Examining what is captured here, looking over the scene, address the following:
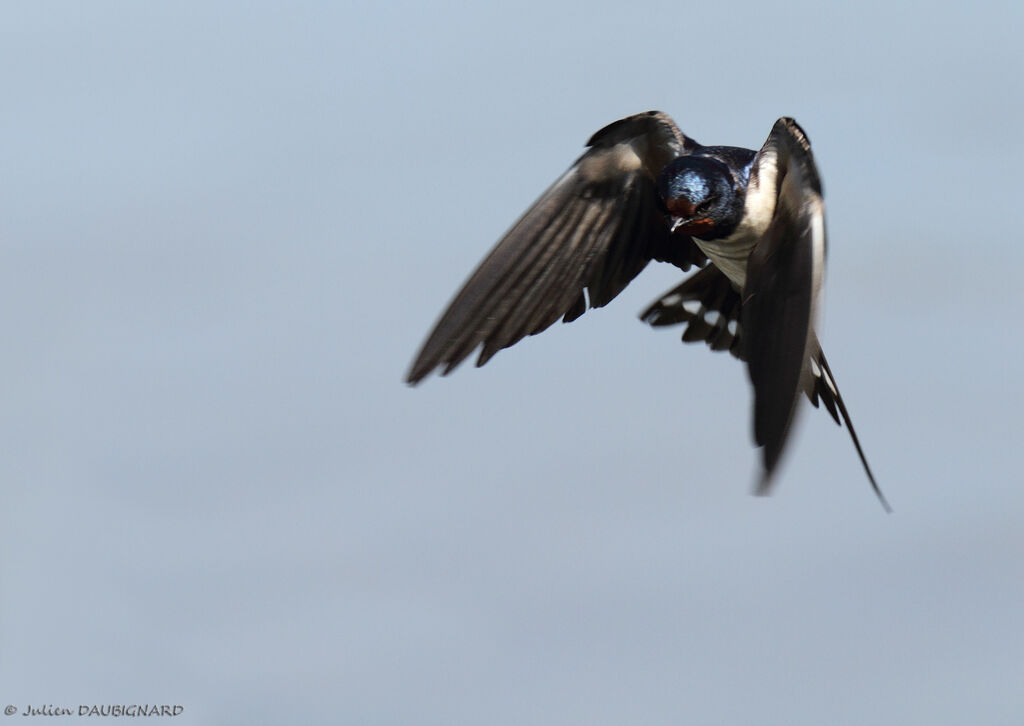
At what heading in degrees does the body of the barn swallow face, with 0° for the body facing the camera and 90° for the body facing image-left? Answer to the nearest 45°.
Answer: approximately 45°
